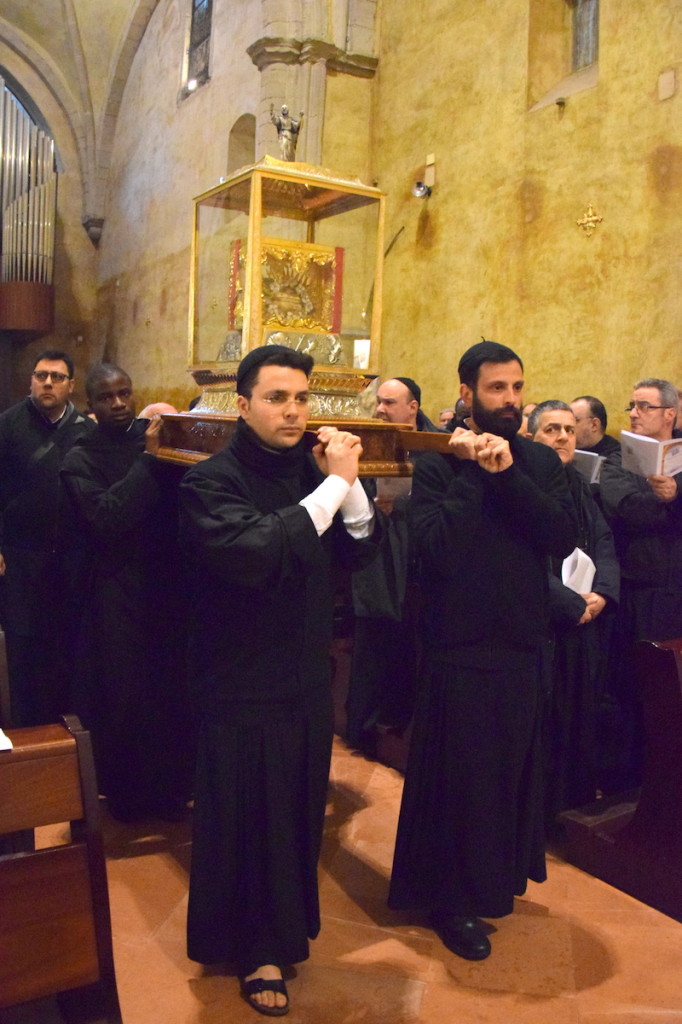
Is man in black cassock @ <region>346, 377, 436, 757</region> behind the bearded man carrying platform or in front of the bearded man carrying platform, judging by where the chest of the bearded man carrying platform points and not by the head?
behind

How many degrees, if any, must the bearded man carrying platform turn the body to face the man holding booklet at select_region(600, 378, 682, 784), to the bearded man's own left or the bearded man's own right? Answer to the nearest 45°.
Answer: approximately 90° to the bearded man's own left

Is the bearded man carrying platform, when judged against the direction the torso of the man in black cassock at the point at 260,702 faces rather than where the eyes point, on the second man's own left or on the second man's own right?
on the second man's own left

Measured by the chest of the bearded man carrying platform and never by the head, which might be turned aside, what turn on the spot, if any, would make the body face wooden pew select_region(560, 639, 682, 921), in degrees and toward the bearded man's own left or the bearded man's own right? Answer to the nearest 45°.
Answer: approximately 90° to the bearded man's own left

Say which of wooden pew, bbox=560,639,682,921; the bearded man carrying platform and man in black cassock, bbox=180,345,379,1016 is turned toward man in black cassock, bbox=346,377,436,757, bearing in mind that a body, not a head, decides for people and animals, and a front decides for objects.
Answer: the wooden pew

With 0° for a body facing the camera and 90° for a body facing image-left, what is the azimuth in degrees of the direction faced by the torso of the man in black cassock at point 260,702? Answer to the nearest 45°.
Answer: approximately 315°
